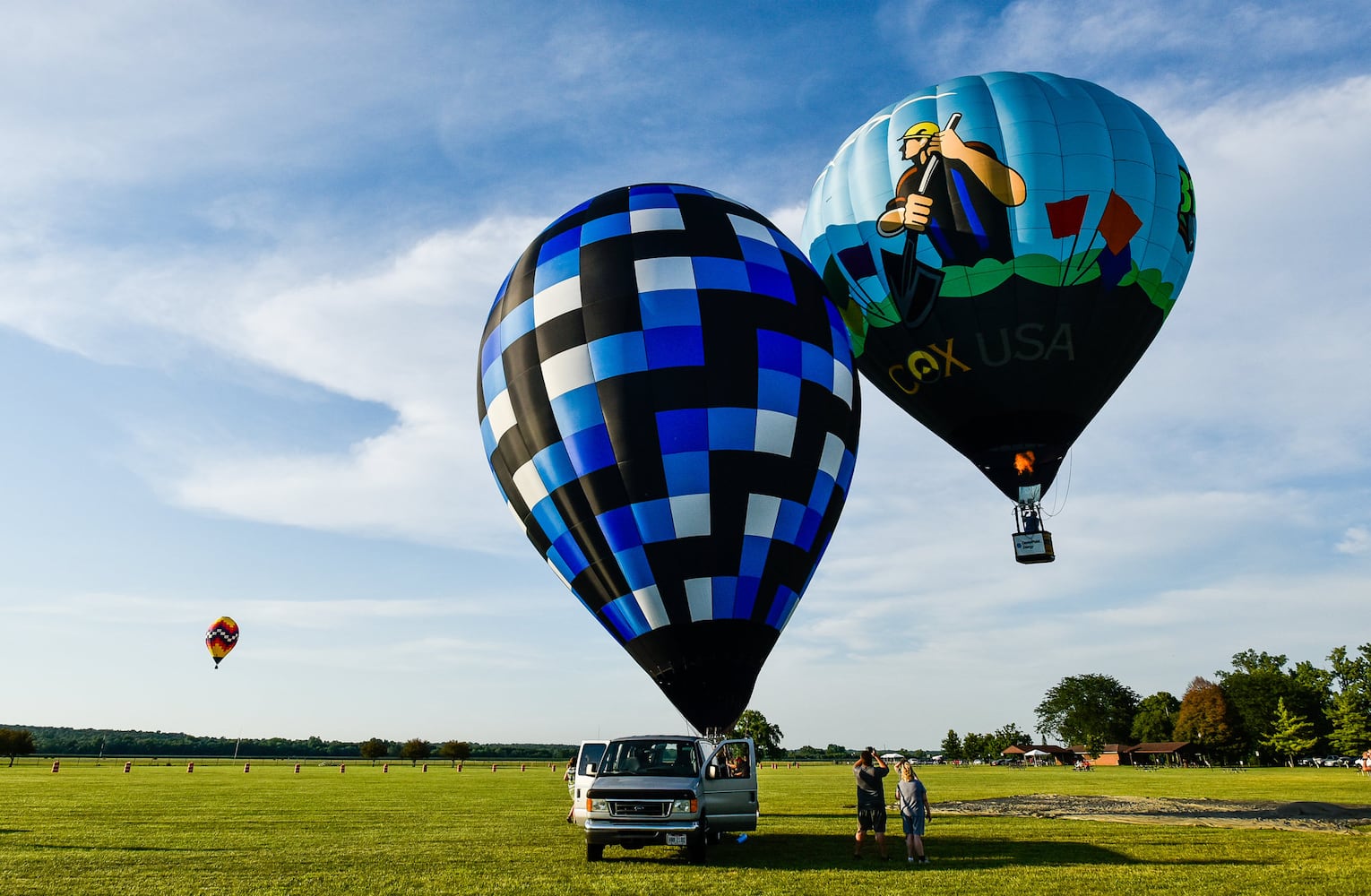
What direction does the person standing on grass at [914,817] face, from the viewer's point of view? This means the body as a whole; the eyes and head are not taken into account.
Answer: away from the camera

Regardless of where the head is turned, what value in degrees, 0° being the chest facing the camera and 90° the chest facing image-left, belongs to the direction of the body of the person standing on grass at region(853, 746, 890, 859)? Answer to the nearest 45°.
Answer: approximately 180°

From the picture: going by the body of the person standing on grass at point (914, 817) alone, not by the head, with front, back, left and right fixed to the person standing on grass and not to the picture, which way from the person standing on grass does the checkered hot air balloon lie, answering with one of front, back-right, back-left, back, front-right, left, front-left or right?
front-left

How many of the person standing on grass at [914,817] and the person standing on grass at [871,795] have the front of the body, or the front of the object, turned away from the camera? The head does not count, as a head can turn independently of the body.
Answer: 2

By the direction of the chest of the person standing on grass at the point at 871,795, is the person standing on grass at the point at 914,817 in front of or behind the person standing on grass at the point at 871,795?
behind
